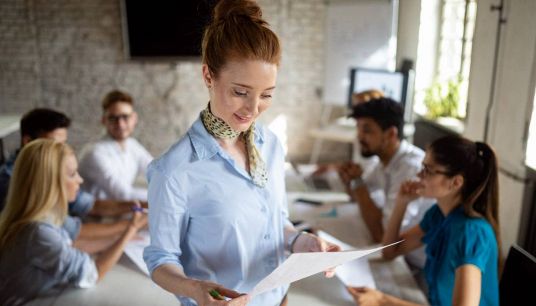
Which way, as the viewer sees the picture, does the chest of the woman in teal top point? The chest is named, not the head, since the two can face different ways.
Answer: to the viewer's left

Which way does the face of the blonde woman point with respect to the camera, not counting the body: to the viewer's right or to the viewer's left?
to the viewer's right

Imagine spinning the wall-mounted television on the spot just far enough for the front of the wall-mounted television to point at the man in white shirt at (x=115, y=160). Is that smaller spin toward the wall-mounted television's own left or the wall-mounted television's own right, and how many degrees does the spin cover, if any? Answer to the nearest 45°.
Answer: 0° — it already faces them

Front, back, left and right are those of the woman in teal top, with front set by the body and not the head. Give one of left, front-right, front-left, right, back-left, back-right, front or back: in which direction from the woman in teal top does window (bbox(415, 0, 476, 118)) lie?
right

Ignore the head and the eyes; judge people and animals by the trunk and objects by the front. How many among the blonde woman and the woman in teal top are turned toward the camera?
0

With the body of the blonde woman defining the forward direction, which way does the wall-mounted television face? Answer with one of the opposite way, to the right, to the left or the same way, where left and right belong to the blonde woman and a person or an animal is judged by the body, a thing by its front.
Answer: to the right

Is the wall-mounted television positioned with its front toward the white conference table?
yes

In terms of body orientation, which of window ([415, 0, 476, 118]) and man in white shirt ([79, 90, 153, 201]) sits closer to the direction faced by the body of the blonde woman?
the window

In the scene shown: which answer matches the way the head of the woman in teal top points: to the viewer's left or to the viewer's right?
to the viewer's left

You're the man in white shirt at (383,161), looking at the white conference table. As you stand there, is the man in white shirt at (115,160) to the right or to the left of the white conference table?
right

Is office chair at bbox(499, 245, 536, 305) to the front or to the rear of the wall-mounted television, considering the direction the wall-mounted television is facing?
to the front

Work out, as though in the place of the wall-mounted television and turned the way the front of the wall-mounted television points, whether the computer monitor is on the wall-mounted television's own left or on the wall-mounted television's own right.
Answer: on the wall-mounted television's own left

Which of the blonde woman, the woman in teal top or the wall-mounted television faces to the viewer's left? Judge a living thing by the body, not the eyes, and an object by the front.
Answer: the woman in teal top

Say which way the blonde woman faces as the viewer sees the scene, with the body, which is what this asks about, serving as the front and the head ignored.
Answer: to the viewer's right

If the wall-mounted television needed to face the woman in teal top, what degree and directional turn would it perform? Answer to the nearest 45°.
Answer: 0° — it already faces them

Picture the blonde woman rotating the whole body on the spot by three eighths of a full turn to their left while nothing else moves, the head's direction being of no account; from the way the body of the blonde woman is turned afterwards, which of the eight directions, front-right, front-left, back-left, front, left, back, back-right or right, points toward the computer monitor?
right
